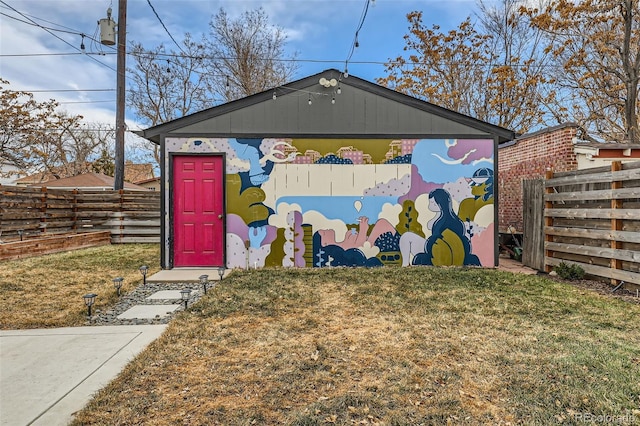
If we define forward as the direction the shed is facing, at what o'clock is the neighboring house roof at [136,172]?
The neighboring house roof is roughly at 5 o'clock from the shed.

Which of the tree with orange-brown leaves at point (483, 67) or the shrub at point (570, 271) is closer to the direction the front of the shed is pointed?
the shrub

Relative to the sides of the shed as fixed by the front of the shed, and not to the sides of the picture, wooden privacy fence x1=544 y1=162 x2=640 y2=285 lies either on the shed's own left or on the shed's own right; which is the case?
on the shed's own left

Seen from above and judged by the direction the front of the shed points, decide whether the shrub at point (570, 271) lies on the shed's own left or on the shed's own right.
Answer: on the shed's own left

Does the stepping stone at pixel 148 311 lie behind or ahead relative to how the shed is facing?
ahead

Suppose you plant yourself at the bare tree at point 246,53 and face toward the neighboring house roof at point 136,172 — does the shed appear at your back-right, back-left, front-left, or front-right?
back-left

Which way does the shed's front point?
toward the camera

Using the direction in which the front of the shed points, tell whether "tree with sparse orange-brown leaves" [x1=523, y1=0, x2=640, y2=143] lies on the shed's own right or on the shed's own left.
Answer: on the shed's own left

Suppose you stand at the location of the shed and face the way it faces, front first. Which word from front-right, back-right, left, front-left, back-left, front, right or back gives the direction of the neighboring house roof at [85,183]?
back-right

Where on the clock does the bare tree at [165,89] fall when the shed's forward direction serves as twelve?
The bare tree is roughly at 5 o'clock from the shed.

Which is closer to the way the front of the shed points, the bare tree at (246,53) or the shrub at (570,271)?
the shrub

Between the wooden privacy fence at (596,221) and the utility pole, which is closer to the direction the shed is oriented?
the wooden privacy fence
